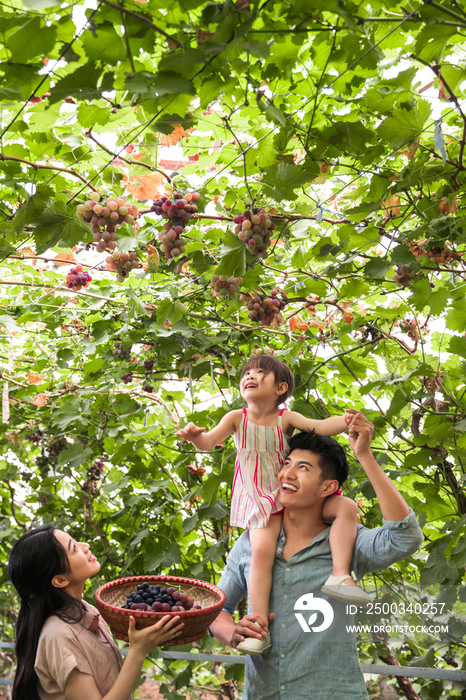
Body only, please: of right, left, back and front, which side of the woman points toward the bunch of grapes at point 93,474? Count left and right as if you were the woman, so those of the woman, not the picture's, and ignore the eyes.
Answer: left

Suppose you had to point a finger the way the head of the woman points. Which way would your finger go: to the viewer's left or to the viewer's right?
to the viewer's right

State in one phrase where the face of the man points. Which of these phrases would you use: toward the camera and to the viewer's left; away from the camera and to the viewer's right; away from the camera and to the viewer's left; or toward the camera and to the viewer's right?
toward the camera and to the viewer's left

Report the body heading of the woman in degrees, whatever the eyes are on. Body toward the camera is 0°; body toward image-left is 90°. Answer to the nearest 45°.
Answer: approximately 270°
